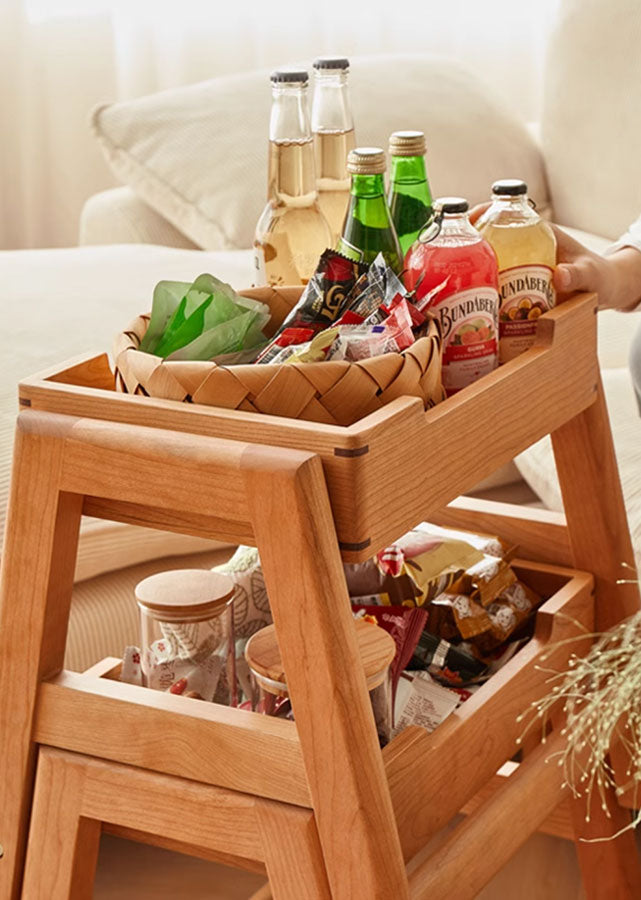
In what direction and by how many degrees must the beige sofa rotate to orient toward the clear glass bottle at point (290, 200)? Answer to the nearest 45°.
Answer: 0° — it already faces it

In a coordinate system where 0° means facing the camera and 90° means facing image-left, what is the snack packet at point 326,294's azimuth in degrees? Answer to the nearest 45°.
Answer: approximately 0°

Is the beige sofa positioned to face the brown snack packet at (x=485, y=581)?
yes

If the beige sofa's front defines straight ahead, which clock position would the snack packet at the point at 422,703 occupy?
The snack packet is roughly at 12 o'clock from the beige sofa.
